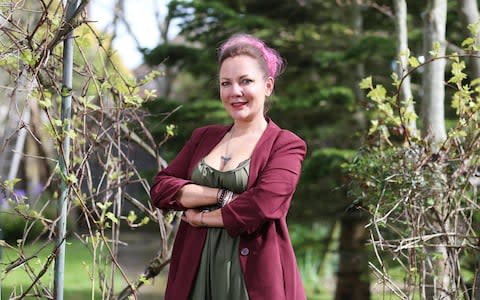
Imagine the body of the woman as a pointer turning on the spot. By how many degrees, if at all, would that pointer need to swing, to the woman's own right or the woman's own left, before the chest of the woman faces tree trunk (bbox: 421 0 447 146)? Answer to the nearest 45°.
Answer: approximately 180°

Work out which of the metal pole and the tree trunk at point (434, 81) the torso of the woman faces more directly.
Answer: the metal pole

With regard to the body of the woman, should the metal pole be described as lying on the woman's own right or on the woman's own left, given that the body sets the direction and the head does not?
on the woman's own right

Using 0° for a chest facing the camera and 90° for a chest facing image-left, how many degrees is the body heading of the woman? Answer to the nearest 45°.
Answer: approximately 45°
